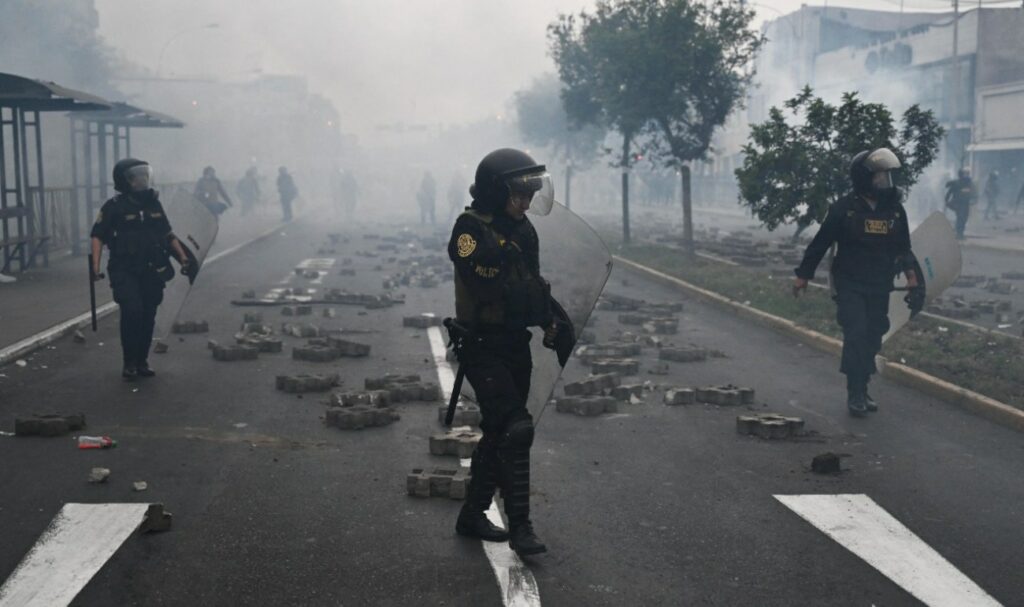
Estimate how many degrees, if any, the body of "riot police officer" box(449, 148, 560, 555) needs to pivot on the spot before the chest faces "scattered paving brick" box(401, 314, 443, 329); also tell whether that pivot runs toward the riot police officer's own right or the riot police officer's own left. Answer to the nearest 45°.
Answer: approximately 135° to the riot police officer's own left

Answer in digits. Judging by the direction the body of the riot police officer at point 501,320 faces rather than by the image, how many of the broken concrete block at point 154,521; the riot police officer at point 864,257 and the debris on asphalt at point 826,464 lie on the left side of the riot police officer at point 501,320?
2

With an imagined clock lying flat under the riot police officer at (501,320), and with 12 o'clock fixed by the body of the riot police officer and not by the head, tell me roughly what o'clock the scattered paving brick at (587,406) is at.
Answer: The scattered paving brick is roughly at 8 o'clock from the riot police officer.

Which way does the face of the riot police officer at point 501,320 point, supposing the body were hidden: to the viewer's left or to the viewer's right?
to the viewer's right

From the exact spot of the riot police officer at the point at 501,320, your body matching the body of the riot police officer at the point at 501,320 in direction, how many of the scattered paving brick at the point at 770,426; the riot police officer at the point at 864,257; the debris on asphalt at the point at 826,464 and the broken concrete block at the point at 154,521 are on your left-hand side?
3

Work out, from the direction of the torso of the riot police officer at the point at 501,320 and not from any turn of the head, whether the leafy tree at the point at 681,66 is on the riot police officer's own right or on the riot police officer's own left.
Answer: on the riot police officer's own left

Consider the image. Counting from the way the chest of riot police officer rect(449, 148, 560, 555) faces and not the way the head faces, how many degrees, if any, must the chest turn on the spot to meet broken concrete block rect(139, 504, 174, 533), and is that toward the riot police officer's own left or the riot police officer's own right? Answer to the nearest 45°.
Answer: approximately 135° to the riot police officer's own right

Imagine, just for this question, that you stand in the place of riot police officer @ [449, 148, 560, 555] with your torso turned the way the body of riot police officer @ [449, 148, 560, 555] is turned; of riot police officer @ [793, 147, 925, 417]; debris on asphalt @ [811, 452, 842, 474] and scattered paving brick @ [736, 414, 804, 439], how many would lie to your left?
3

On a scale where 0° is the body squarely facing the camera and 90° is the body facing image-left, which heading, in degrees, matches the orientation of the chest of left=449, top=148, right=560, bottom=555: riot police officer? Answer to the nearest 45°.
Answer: approximately 315°

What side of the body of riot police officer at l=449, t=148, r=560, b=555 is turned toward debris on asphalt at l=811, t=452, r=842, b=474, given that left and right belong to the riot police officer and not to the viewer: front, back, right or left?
left

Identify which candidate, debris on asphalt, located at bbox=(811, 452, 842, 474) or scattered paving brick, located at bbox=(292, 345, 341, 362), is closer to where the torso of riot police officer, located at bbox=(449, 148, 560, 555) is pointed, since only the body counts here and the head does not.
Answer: the debris on asphalt

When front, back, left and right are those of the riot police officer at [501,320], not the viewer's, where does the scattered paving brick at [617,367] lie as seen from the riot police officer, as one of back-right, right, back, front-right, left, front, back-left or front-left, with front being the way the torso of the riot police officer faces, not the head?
back-left

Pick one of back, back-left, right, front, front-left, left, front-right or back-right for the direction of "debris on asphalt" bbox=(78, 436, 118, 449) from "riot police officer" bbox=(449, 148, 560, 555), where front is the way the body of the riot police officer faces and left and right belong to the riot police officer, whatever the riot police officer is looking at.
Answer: back

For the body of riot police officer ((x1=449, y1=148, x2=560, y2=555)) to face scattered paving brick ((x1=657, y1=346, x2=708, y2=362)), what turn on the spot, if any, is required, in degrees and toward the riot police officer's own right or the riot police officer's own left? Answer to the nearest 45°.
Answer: approximately 135° to the riot police officer's own left
